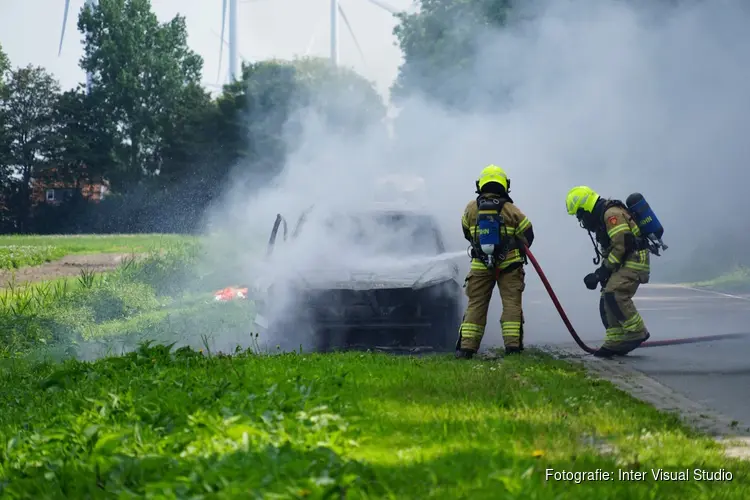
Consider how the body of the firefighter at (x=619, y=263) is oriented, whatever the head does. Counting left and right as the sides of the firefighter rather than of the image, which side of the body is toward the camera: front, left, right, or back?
left

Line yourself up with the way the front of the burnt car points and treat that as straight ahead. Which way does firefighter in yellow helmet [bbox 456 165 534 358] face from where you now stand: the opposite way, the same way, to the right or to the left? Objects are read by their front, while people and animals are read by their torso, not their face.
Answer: the opposite way

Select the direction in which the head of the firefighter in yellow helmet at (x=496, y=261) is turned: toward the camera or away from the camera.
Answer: away from the camera

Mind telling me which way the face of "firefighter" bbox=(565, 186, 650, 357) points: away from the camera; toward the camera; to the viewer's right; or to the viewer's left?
to the viewer's left

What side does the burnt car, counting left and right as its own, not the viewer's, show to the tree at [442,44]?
back

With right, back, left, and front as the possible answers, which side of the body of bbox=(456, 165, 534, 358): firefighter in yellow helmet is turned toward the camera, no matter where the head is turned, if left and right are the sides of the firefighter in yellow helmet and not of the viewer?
back

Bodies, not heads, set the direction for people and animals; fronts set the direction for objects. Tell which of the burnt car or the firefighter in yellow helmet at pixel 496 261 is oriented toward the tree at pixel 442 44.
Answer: the firefighter in yellow helmet

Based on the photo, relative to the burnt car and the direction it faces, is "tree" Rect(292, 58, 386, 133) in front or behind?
behind

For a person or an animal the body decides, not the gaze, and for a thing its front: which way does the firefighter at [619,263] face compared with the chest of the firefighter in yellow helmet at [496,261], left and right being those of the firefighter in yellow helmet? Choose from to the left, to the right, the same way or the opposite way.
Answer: to the left

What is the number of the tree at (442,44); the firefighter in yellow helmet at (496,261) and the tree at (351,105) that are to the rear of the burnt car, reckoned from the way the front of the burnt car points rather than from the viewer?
2

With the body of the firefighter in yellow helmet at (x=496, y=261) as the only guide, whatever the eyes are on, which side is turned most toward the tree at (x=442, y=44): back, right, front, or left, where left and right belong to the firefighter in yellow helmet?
front

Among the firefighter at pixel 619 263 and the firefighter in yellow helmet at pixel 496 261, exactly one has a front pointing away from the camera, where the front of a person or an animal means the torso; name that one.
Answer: the firefighter in yellow helmet

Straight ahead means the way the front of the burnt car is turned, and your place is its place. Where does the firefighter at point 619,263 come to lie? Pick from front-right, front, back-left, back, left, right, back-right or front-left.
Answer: left

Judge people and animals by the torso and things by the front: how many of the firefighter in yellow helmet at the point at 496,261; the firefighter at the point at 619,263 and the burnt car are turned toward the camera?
1

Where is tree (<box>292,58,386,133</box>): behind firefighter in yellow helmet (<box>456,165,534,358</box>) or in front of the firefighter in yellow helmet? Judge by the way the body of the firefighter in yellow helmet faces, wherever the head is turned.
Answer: in front

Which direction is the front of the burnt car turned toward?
toward the camera

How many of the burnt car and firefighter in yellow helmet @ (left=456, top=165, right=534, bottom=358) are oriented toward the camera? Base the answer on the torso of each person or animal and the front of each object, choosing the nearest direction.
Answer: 1

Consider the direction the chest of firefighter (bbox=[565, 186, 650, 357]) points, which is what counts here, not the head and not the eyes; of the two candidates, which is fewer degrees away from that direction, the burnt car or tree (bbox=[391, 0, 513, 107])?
the burnt car
